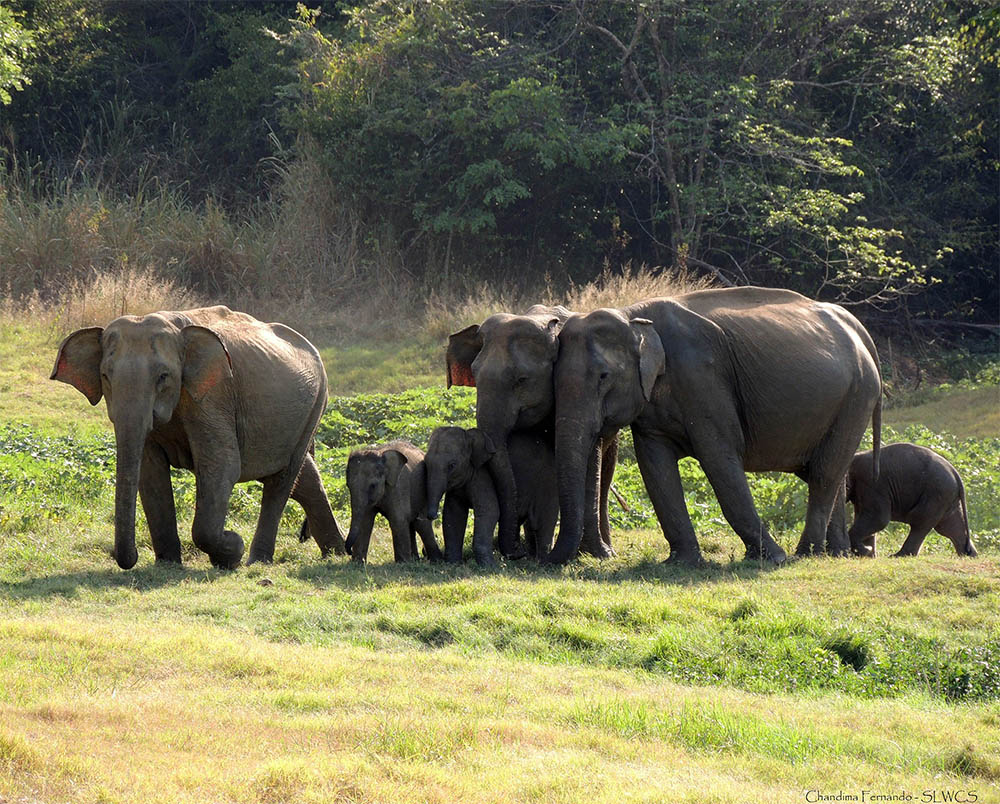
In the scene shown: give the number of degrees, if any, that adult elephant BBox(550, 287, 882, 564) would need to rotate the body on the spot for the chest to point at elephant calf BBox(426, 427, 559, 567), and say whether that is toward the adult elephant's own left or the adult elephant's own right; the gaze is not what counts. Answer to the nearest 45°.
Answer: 0° — it already faces it

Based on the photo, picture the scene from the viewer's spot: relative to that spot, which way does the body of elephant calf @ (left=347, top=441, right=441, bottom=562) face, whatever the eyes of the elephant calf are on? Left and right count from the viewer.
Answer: facing the viewer and to the left of the viewer

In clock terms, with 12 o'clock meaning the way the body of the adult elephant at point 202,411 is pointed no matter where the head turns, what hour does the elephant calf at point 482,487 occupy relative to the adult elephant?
The elephant calf is roughly at 7 o'clock from the adult elephant.

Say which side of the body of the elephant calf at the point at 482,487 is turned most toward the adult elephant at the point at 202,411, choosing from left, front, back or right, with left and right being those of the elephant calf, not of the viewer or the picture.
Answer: front

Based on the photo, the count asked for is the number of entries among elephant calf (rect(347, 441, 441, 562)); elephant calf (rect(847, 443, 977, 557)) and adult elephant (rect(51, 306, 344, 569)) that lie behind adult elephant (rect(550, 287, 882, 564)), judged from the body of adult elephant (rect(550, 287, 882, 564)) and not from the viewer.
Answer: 1

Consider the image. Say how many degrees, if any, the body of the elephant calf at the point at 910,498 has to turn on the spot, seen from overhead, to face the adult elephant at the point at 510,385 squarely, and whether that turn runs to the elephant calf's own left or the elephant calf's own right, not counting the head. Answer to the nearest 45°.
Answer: approximately 45° to the elephant calf's own left

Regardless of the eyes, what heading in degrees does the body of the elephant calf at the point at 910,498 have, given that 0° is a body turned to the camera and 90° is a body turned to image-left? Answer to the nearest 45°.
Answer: approximately 90°

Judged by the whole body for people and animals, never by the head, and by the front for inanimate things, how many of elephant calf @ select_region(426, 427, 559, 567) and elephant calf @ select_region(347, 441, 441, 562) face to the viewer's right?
0

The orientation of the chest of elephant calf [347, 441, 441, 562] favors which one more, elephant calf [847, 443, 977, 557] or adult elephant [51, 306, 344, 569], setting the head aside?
the adult elephant

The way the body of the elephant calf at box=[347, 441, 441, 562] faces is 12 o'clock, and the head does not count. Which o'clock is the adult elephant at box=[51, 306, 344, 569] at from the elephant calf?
The adult elephant is roughly at 1 o'clock from the elephant calf.
